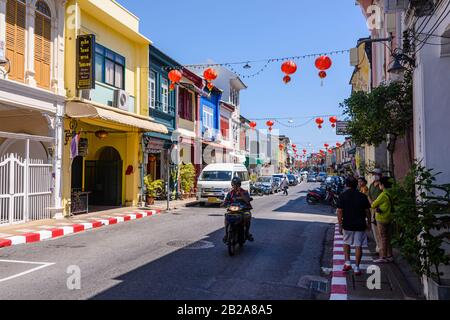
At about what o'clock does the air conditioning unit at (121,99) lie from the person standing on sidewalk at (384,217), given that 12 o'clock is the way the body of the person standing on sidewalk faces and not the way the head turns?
The air conditioning unit is roughly at 1 o'clock from the person standing on sidewalk.

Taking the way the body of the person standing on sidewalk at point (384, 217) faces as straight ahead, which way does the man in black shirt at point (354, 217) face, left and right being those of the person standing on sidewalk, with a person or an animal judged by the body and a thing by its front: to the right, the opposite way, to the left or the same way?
to the right

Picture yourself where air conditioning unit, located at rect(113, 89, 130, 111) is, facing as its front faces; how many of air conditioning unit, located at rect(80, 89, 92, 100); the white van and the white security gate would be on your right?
2

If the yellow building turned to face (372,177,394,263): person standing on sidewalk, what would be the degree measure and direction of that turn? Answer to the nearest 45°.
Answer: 0° — it already faces them

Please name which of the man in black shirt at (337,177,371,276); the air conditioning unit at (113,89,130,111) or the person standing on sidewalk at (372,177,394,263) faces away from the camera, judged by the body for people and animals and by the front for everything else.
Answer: the man in black shirt

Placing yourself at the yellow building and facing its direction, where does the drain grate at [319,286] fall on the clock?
The drain grate is roughly at 1 o'clock from the yellow building.

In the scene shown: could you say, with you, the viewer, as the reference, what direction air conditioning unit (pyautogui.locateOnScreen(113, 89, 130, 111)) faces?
facing the viewer and to the right of the viewer

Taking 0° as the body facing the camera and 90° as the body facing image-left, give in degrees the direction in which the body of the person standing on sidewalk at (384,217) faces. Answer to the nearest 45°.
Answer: approximately 90°

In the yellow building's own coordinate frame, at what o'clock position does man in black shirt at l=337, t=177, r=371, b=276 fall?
The man in black shirt is roughly at 1 o'clock from the yellow building.

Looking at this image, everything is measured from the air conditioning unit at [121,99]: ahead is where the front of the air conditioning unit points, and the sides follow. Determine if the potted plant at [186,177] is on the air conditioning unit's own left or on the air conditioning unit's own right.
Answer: on the air conditioning unit's own left
